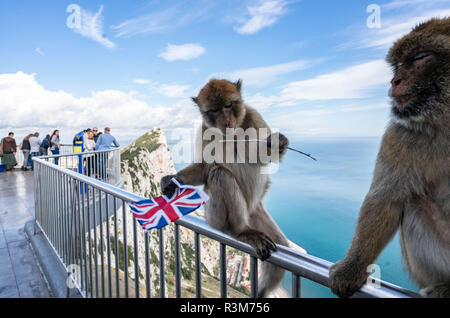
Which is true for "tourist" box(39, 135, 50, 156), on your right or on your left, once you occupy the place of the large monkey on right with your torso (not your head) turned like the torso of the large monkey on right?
on your right

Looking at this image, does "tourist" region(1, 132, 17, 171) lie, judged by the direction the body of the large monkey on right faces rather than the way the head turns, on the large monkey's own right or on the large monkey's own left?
on the large monkey's own right

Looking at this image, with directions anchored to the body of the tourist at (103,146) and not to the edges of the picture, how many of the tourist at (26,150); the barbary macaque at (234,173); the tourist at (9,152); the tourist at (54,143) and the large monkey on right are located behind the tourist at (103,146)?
2

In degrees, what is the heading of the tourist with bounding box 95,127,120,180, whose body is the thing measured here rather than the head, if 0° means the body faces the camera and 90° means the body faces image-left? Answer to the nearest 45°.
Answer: approximately 180°

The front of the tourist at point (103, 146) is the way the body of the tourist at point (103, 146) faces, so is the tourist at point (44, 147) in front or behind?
in front

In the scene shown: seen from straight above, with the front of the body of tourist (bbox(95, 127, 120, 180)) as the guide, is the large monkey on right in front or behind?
behind

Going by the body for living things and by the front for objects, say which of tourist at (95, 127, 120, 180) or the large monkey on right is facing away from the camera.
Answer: the tourist

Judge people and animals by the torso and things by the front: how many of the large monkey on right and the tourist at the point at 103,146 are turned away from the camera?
1

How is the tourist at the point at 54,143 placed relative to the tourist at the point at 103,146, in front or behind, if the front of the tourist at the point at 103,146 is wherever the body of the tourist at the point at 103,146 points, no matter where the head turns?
in front

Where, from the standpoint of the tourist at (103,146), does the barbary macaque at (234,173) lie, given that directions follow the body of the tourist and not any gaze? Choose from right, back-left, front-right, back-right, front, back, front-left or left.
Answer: back

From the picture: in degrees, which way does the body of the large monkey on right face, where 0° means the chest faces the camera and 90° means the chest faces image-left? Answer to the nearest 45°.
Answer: approximately 45°

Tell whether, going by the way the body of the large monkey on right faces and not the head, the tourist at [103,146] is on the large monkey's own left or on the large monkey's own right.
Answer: on the large monkey's own right
